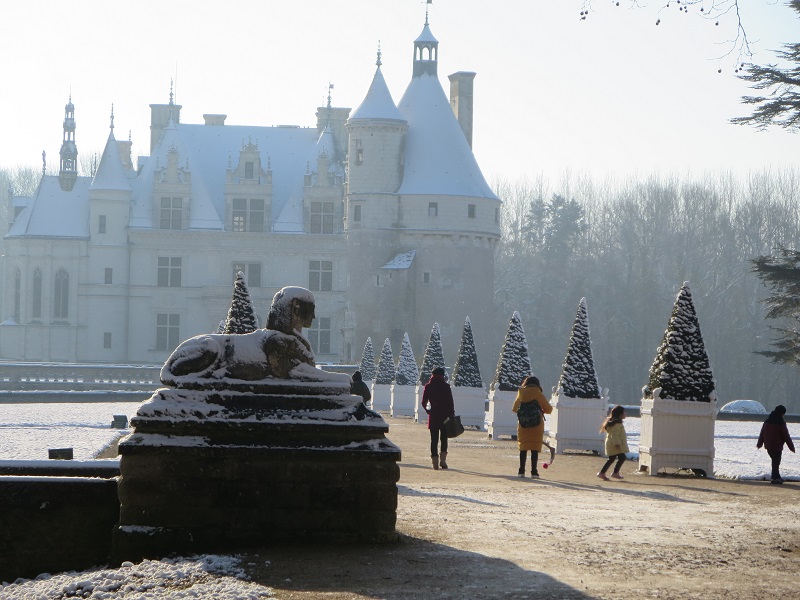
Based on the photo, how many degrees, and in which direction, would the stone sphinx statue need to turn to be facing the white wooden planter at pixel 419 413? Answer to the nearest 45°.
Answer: approximately 90° to its left

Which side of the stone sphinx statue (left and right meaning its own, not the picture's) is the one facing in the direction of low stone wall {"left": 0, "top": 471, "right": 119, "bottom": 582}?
back

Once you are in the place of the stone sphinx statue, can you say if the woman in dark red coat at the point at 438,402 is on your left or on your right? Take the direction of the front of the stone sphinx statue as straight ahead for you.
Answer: on your left

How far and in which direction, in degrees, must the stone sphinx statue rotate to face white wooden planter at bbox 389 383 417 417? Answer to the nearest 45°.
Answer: approximately 90° to its left

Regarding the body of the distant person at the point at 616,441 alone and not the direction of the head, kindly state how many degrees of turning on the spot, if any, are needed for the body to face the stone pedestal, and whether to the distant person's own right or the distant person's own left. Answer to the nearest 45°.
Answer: approximately 90° to the distant person's own right

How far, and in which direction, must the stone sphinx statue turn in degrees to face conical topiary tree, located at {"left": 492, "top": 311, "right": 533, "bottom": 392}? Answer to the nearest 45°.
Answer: approximately 90° to its left

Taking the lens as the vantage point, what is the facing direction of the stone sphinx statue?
facing to the right of the viewer

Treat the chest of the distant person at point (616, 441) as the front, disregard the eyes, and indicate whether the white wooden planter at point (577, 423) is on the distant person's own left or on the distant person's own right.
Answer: on the distant person's own left

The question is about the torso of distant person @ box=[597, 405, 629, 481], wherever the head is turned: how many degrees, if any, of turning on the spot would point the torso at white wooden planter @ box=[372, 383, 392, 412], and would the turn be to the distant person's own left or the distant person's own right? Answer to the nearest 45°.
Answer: approximately 90° to the distant person's own left

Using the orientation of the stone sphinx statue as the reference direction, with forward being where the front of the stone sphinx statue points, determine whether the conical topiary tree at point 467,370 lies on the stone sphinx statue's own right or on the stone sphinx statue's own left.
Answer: on the stone sphinx statue's own left

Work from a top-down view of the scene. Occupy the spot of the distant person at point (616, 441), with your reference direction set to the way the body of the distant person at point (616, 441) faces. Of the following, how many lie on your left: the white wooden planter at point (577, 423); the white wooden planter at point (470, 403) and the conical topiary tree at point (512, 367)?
3
